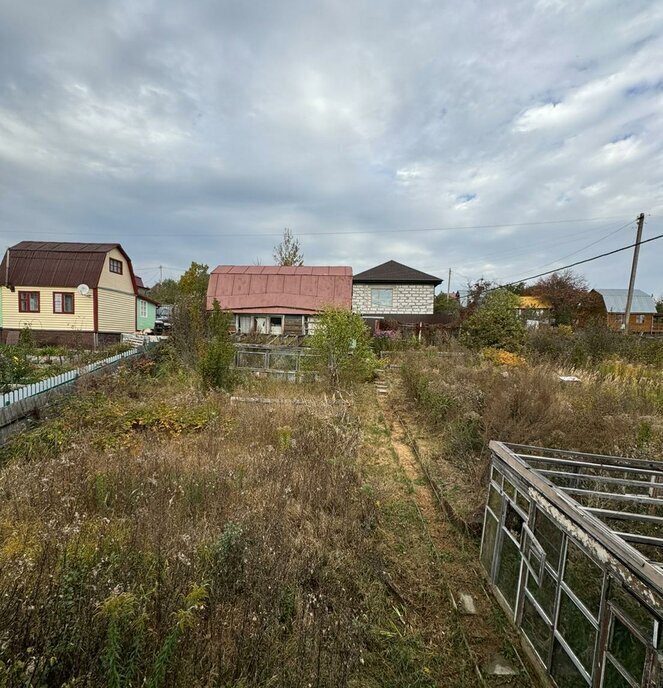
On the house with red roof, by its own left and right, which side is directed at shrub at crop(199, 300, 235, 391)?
front

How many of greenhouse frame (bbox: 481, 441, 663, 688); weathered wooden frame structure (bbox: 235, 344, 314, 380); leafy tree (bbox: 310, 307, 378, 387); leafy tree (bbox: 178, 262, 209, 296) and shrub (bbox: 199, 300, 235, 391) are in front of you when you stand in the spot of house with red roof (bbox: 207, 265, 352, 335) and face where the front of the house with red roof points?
4

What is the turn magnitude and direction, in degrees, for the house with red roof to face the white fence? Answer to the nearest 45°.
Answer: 0° — it already faces it

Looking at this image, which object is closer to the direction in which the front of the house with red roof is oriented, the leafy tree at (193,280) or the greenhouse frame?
the greenhouse frame

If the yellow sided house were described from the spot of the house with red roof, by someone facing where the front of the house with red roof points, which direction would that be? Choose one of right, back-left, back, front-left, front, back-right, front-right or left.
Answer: right

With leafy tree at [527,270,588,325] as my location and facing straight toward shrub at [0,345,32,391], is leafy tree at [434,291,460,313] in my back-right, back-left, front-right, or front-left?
front-right

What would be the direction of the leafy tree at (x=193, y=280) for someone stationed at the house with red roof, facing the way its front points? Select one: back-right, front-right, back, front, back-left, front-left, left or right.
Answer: back-right

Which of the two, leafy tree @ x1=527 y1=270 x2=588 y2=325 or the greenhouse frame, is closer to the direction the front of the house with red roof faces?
the greenhouse frame

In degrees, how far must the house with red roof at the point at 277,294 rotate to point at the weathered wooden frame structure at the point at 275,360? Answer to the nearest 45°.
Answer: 0° — it already faces it

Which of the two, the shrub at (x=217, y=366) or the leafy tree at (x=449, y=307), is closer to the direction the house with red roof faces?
the shrub

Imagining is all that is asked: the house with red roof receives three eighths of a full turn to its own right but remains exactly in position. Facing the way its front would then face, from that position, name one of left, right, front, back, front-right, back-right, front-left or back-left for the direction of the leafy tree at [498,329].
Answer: back

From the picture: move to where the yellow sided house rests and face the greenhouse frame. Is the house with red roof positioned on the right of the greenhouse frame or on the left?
left

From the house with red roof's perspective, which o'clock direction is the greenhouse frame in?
The greenhouse frame is roughly at 12 o'clock from the house with red roof.

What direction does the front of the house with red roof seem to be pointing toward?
toward the camera

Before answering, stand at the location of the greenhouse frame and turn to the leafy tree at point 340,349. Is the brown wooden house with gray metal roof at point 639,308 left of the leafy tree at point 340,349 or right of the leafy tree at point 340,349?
right

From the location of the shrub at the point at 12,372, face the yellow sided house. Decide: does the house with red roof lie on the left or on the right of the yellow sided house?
right

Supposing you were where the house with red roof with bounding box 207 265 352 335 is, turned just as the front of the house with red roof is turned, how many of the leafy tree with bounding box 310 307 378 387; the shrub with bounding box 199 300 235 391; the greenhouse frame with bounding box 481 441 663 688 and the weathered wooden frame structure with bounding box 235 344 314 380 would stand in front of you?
4

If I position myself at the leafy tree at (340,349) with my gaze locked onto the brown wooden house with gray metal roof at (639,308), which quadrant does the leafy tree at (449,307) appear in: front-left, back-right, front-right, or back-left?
front-left
